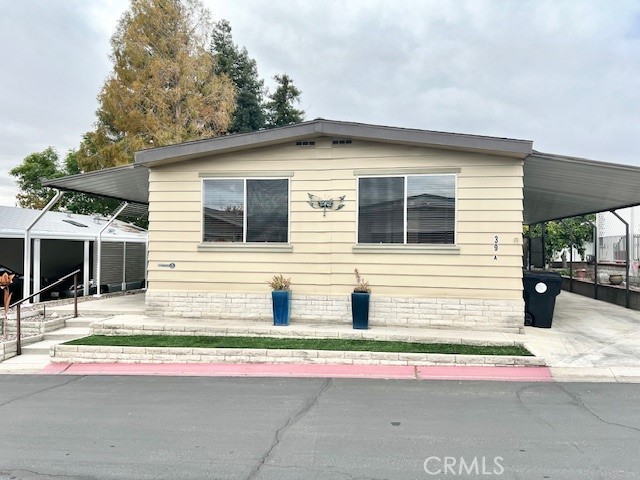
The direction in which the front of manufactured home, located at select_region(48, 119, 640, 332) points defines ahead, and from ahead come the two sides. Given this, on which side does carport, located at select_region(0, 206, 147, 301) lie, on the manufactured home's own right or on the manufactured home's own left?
on the manufactured home's own right

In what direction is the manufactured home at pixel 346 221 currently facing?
toward the camera

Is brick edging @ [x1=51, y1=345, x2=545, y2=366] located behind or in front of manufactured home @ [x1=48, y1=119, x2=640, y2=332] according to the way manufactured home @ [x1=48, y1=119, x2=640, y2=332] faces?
in front

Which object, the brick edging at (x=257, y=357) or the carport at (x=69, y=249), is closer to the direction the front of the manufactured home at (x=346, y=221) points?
the brick edging

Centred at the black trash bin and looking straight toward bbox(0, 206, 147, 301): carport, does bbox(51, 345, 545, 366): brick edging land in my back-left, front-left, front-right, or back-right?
front-left

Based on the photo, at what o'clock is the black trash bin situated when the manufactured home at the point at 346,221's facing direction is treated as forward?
The black trash bin is roughly at 9 o'clock from the manufactured home.

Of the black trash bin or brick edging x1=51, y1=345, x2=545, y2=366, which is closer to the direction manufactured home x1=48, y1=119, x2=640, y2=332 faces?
the brick edging
